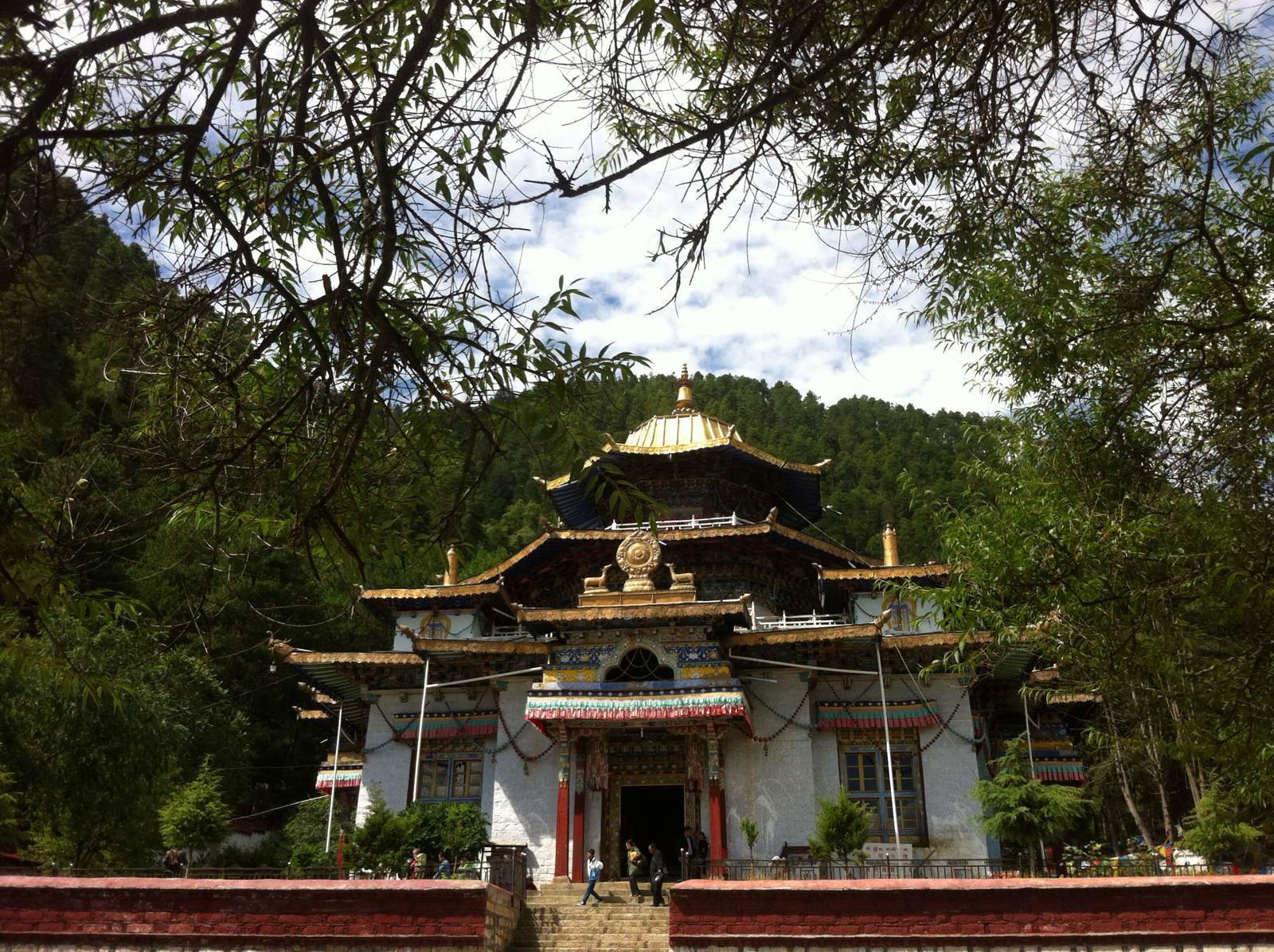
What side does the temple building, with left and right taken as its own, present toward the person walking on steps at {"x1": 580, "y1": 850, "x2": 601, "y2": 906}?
front

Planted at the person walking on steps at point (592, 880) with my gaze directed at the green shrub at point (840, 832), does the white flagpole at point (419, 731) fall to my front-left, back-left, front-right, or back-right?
back-left

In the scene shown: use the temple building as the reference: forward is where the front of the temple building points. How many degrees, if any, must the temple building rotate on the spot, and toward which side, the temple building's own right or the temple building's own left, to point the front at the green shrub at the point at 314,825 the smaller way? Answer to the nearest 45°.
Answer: approximately 45° to the temple building's own right

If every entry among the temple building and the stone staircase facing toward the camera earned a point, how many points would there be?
2

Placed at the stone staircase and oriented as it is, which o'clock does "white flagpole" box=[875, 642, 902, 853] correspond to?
The white flagpole is roughly at 8 o'clock from the stone staircase.

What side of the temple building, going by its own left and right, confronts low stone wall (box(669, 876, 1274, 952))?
front

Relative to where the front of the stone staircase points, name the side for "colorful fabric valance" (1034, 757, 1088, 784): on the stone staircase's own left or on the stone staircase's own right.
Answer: on the stone staircase's own left

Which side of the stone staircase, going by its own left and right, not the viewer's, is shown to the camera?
front

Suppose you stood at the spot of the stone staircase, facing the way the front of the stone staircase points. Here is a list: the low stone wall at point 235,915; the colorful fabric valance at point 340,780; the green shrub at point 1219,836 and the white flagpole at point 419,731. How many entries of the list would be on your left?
1

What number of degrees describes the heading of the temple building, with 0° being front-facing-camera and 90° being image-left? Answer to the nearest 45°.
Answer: approximately 0°

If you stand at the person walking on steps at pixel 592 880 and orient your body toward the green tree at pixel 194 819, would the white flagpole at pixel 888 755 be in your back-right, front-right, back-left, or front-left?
back-right
